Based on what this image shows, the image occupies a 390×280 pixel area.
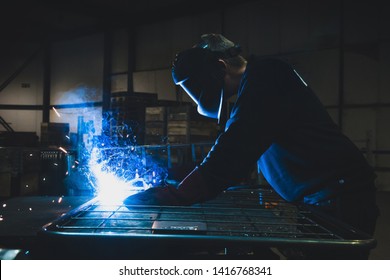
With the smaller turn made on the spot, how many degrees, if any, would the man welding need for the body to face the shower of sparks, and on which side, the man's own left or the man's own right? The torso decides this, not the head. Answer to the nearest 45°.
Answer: approximately 45° to the man's own right

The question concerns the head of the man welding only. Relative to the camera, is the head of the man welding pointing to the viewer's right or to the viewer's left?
to the viewer's left

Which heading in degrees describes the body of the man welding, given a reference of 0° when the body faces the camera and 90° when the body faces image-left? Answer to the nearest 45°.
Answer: approximately 90°

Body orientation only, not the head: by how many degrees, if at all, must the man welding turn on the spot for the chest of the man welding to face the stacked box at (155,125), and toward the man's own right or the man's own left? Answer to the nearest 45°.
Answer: approximately 90° to the man's own right

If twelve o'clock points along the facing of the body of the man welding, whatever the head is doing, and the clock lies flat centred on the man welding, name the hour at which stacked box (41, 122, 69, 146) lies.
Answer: The stacked box is roughly at 2 o'clock from the man welding.

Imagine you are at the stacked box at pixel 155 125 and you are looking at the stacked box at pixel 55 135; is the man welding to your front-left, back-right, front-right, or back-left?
back-left

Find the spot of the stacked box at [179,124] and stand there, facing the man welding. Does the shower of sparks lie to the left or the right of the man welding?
right
